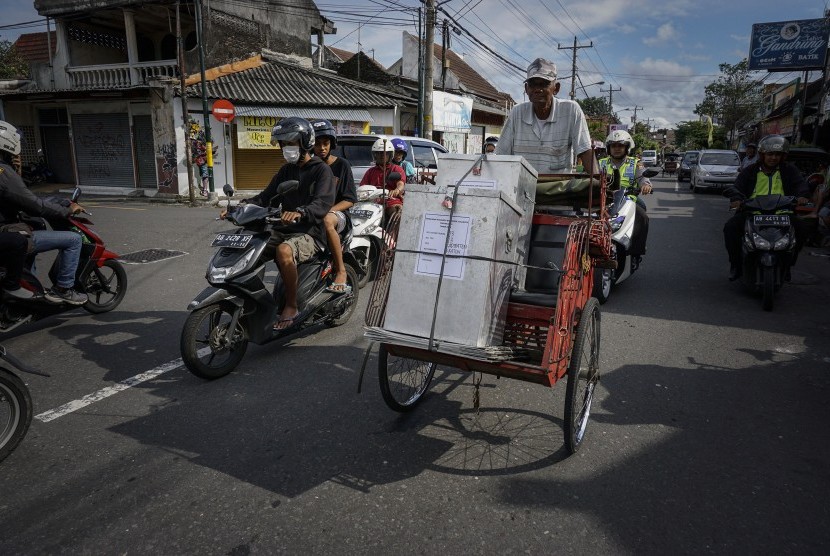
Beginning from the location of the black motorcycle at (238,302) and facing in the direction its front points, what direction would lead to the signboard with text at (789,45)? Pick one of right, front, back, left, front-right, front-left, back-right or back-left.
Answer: back

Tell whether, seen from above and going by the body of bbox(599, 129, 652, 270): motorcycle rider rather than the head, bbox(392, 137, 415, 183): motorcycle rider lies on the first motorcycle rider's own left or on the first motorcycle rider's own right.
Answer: on the first motorcycle rider's own right

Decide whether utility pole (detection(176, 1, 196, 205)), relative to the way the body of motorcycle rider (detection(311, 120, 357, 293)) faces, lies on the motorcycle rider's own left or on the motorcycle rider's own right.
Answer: on the motorcycle rider's own right

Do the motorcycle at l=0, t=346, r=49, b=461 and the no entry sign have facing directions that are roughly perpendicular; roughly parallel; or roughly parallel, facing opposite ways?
roughly perpendicular
